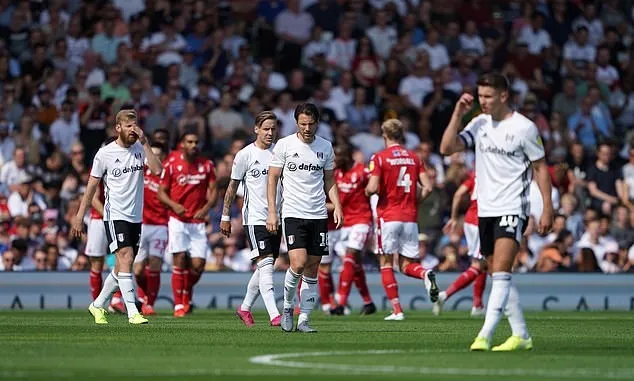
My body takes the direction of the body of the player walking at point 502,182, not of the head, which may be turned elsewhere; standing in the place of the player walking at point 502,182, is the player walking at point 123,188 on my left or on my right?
on my right

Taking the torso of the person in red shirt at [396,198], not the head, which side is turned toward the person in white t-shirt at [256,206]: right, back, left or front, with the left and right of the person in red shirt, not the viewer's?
left

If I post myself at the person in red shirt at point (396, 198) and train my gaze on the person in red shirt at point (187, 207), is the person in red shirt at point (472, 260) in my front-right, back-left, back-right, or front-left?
back-right

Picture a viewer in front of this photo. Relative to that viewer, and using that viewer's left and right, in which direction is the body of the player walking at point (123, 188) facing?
facing the viewer and to the right of the viewer

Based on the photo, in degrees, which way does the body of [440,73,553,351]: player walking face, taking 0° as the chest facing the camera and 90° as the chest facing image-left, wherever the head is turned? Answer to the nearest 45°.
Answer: approximately 45°

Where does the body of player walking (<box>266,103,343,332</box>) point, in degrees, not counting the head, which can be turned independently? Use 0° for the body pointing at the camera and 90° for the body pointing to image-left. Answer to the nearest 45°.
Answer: approximately 0°

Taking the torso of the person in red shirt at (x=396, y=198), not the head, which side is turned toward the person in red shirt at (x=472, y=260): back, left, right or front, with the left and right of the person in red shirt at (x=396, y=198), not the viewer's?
right

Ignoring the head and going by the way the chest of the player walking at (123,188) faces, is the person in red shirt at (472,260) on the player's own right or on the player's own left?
on the player's own left

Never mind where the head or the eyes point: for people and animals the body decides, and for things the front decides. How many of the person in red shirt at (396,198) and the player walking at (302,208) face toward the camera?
1
